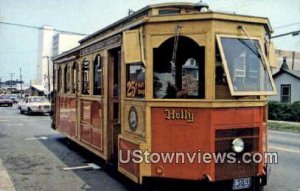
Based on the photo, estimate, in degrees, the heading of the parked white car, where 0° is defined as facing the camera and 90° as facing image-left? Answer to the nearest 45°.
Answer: approximately 315°

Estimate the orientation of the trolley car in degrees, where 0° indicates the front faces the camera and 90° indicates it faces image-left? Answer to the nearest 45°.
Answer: approximately 315°

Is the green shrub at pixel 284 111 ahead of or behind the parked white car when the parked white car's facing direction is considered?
ahead
